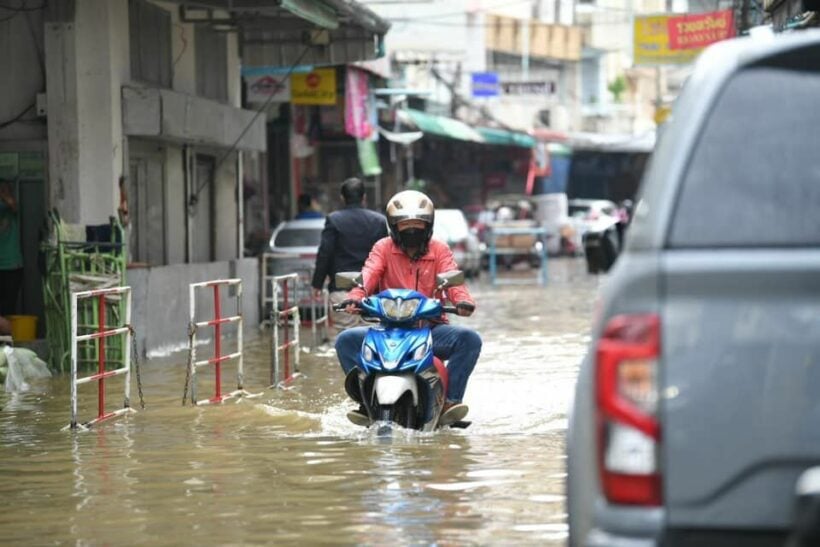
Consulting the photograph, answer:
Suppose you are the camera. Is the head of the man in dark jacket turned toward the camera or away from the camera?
away from the camera

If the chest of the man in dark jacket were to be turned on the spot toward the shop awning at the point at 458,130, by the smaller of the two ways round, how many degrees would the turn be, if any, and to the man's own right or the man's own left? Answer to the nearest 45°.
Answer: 0° — they already face it

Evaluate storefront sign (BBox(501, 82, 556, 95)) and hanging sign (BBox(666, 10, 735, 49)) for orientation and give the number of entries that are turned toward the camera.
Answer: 2

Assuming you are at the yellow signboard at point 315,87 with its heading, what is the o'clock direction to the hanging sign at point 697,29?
The hanging sign is roughly at 8 o'clock from the yellow signboard.

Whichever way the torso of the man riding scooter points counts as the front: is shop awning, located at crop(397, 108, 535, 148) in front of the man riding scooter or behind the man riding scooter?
behind

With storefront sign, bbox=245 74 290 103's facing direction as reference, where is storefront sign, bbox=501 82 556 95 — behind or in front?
behind

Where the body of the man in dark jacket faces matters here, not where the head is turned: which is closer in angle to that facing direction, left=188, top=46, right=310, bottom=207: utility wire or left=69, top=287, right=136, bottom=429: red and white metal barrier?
the utility wire

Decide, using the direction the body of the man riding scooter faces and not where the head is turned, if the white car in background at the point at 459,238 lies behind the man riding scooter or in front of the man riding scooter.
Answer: behind

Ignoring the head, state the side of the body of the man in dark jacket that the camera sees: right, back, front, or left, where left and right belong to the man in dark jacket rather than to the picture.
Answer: back
